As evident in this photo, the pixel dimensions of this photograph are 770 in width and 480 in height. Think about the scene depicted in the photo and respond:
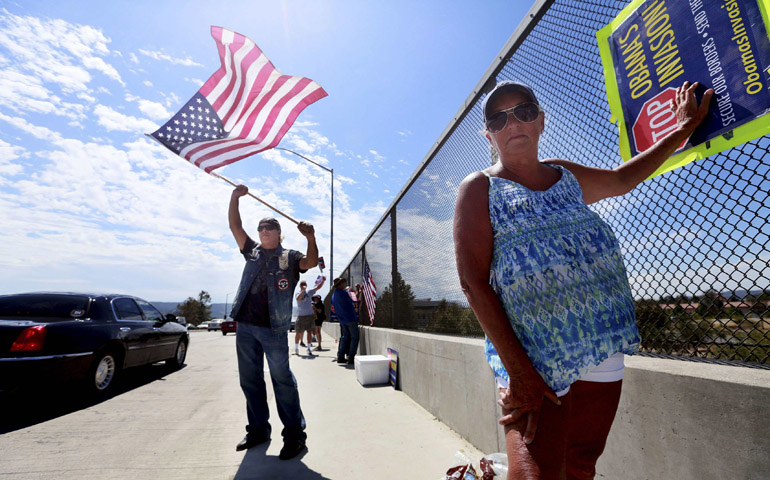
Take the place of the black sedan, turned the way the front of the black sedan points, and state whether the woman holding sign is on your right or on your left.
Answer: on your right

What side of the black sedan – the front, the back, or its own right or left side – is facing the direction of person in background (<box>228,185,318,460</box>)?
right

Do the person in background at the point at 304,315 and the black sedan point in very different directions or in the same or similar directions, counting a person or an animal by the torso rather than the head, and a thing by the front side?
very different directions

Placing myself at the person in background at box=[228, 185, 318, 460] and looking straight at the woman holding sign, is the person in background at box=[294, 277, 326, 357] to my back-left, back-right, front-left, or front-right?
back-left

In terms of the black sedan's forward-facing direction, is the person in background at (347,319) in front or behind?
in front

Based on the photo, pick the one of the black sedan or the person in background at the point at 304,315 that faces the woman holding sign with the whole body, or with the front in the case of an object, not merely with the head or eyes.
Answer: the person in background

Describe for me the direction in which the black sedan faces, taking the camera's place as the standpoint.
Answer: facing away from the viewer and to the right of the viewer

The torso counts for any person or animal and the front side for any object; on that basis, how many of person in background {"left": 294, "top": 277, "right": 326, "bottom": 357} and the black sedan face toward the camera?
1

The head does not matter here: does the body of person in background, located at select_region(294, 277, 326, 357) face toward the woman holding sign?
yes

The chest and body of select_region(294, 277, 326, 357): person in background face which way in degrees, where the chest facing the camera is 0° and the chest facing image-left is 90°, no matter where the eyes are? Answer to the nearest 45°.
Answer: approximately 0°
